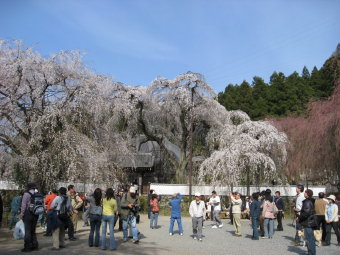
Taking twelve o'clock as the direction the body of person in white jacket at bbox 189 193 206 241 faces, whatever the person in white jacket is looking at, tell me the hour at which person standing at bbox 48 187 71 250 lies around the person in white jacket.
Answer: The person standing is roughly at 2 o'clock from the person in white jacket.

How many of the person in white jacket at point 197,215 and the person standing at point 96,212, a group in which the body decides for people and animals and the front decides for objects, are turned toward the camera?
1

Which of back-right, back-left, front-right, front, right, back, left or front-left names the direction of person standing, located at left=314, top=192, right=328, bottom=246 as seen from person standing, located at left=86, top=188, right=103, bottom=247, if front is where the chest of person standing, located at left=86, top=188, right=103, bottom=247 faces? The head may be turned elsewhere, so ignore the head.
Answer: back-right

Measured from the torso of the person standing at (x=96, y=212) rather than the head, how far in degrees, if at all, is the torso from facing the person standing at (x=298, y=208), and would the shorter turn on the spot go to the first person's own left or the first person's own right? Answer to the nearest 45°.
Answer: approximately 135° to the first person's own right

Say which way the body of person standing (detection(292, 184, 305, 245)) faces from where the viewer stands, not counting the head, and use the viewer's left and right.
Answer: facing to the left of the viewer

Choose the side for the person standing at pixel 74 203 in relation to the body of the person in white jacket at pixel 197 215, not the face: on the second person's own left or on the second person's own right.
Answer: on the second person's own right

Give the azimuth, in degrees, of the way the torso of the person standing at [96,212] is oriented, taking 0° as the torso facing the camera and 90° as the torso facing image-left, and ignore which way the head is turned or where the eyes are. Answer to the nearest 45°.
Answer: approximately 135°

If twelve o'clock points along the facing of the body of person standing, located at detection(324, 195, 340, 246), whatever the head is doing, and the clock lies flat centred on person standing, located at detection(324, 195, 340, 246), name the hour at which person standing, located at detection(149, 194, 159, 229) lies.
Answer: person standing, located at detection(149, 194, 159, 229) is roughly at 2 o'clock from person standing, located at detection(324, 195, 340, 246).

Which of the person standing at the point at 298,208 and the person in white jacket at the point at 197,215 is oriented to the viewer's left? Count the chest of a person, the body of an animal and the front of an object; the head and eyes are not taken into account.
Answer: the person standing

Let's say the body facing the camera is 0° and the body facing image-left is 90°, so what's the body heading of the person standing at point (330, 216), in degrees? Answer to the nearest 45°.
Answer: approximately 45°

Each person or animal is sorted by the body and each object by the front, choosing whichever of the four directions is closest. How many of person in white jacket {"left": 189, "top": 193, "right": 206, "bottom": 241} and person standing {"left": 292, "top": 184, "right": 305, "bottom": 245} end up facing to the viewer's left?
1
